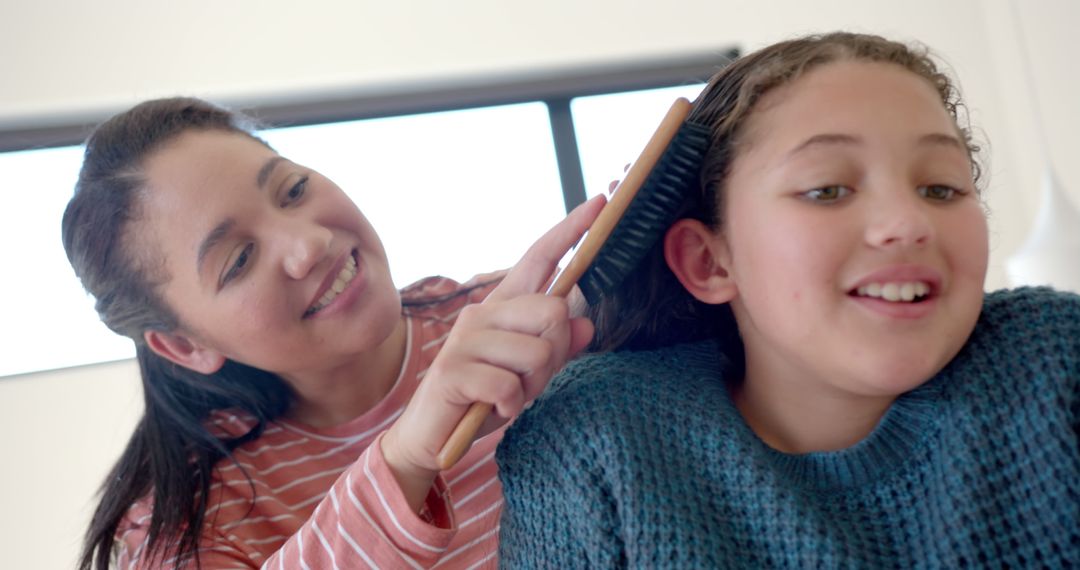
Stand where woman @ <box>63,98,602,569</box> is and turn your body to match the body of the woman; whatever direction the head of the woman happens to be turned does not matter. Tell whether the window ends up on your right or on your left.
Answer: on your left

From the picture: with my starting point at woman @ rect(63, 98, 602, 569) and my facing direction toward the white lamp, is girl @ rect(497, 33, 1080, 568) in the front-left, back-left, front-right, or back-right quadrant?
front-right

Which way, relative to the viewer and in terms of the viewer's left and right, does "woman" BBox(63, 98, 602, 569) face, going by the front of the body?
facing the viewer and to the right of the viewer

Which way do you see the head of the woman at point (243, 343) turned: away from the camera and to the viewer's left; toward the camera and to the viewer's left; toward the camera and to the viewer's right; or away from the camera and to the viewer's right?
toward the camera and to the viewer's right

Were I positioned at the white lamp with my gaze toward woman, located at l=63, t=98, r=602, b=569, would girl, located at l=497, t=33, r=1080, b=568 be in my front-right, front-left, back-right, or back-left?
front-left

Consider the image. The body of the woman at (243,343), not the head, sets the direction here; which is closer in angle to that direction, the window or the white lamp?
the white lamp

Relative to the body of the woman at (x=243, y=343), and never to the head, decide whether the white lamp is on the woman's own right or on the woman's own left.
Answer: on the woman's own left

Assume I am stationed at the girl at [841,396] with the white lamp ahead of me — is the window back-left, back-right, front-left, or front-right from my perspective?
front-left
